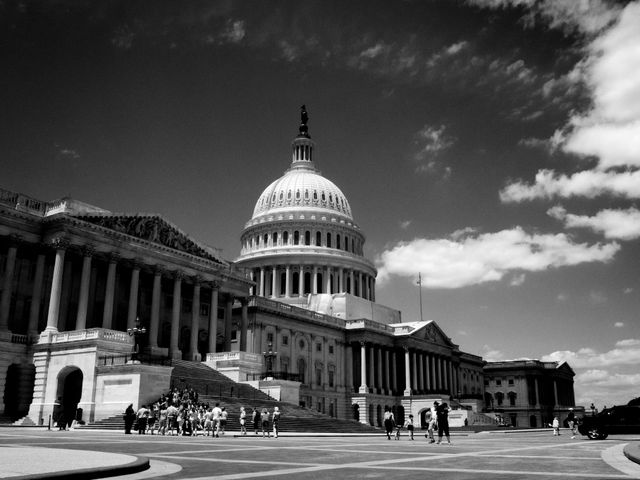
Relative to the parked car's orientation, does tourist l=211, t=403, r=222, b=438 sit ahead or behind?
ahead

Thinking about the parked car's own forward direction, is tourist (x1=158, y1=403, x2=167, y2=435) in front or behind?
in front

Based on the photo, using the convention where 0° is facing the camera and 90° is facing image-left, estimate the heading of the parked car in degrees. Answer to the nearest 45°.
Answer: approximately 90°

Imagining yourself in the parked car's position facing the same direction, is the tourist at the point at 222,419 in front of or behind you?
in front
